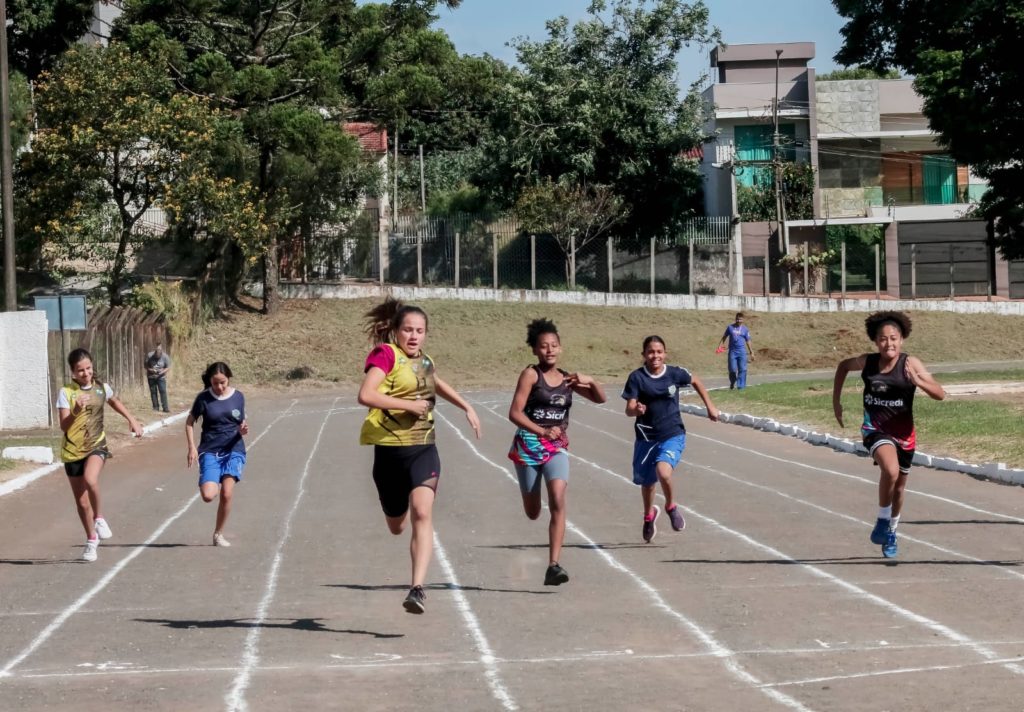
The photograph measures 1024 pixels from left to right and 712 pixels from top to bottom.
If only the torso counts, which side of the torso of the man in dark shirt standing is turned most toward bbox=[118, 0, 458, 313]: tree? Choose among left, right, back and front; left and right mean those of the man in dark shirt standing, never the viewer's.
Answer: back

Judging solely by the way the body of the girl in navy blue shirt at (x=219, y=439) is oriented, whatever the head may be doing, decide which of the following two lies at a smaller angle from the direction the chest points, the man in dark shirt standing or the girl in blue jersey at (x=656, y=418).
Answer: the girl in blue jersey

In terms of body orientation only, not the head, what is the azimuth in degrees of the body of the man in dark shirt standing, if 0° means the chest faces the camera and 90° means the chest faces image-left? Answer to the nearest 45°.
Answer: approximately 0°

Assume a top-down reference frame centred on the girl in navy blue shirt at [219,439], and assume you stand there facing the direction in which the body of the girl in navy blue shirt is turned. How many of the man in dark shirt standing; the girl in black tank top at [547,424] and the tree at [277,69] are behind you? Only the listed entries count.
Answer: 2

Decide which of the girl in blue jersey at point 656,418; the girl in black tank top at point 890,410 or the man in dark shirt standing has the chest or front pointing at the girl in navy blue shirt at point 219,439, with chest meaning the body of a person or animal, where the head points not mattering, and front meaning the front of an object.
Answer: the man in dark shirt standing

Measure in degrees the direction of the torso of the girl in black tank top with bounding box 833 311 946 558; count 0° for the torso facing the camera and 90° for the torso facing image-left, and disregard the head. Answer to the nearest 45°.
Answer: approximately 0°

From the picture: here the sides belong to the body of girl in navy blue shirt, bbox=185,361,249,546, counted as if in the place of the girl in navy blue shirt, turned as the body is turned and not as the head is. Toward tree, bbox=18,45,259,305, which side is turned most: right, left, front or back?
back

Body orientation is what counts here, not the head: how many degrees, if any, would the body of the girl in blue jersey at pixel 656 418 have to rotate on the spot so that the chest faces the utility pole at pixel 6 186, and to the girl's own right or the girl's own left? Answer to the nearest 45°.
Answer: approximately 135° to the girl's own right

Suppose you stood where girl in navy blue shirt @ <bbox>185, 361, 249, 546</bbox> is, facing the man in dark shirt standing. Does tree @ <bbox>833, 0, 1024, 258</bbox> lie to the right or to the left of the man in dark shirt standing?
right
